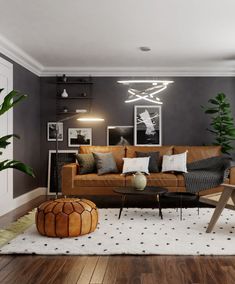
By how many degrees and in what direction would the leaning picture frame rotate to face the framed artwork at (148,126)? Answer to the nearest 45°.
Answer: approximately 90° to its left

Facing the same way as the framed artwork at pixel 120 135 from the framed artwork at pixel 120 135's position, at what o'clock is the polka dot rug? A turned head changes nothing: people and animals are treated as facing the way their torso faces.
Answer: The polka dot rug is roughly at 12 o'clock from the framed artwork.

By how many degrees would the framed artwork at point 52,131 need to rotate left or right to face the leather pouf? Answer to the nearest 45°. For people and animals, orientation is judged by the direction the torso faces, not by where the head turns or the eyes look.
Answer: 0° — it already faces it

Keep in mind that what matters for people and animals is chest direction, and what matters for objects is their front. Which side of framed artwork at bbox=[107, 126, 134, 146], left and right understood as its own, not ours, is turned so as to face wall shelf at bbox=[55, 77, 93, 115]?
right

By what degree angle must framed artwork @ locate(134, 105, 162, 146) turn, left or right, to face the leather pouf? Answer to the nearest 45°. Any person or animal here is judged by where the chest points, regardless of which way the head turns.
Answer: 0° — it already faces it

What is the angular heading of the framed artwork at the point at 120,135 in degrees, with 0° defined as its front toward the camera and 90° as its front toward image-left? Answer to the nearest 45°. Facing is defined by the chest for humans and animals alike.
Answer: approximately 0°
